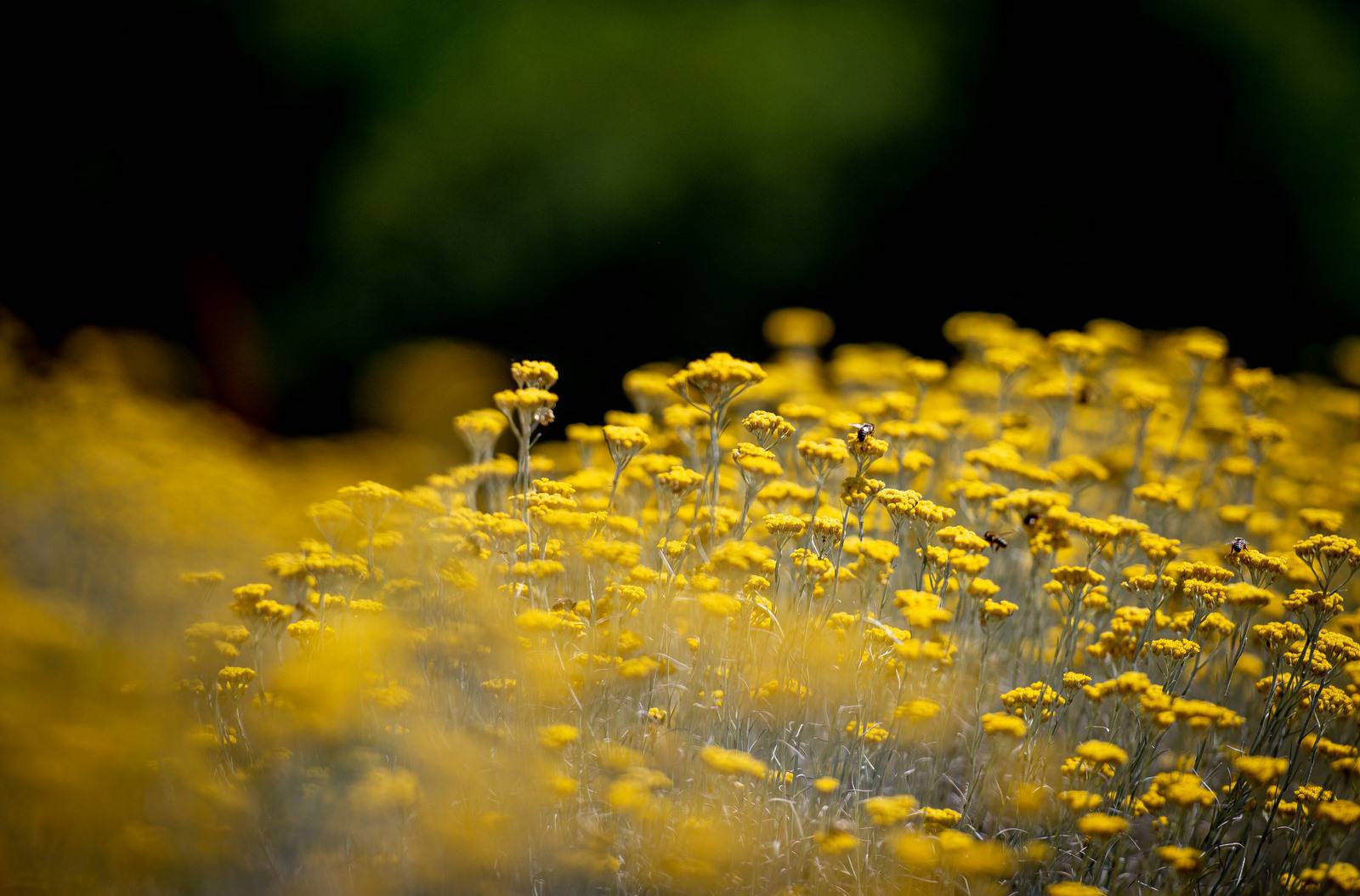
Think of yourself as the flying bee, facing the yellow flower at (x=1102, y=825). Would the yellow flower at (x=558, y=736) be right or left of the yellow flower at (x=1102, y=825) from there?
right

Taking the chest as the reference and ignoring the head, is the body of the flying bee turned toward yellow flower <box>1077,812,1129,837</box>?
no
